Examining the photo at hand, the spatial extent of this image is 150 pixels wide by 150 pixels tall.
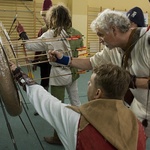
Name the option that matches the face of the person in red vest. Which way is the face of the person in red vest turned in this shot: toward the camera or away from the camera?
away from the camera

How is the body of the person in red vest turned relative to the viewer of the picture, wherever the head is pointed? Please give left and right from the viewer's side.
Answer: facing away from the viewer and to the left of the viewer
